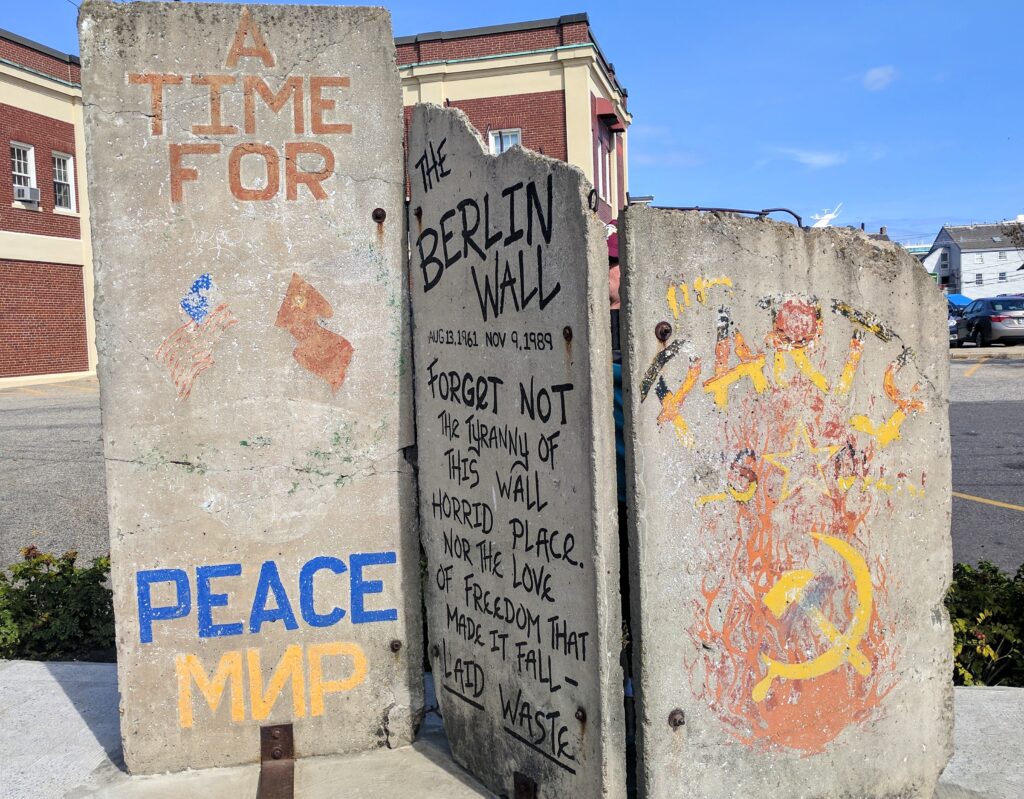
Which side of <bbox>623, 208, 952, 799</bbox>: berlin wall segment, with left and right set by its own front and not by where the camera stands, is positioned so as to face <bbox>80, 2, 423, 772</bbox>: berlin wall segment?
right

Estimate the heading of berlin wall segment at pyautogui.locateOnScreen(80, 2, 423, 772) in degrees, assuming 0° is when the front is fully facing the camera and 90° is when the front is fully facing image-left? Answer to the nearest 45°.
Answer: approximately 0°

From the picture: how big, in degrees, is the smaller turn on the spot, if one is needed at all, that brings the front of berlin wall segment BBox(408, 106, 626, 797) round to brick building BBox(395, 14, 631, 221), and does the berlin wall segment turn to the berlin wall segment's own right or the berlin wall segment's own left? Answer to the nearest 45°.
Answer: approximately 135° to the berlin wall segment's own right

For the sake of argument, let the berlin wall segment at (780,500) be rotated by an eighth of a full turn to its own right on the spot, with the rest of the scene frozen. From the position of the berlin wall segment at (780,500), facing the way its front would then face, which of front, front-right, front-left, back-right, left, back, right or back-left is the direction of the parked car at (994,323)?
back-right

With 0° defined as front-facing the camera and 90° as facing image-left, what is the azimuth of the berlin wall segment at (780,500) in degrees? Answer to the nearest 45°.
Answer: approximately 0°

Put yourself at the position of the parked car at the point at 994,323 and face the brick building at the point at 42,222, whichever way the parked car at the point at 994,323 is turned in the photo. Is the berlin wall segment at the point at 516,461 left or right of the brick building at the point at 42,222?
left

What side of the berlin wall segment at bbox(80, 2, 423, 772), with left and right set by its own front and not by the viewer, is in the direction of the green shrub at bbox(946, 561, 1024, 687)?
left

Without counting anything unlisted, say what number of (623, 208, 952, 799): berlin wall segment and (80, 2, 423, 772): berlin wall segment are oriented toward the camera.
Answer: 2

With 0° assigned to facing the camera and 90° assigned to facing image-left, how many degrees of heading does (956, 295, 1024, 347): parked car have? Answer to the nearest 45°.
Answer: approximately 135°

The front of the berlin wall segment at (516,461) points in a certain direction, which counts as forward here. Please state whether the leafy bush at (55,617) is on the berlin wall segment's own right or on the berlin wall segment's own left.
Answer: on the berlin wall segment's own right

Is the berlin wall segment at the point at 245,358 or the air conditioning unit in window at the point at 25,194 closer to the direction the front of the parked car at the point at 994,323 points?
the air conditioning unit in window

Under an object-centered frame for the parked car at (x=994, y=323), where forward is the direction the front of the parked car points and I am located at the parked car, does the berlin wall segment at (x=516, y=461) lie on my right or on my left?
on my left
